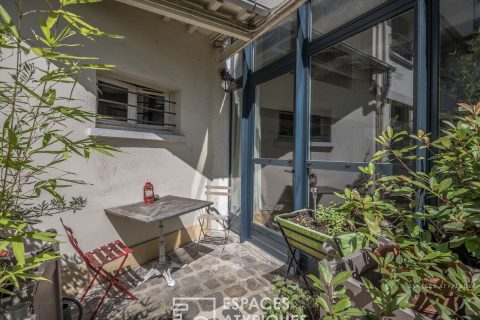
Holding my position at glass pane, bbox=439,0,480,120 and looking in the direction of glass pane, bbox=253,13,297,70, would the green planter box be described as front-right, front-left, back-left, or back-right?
front-left

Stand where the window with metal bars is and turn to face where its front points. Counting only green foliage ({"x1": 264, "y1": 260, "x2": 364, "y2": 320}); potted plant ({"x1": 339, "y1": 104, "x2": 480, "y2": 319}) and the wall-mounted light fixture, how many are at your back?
0

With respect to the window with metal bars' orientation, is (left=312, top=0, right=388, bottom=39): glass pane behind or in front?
in front

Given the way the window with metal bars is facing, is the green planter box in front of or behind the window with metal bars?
in front

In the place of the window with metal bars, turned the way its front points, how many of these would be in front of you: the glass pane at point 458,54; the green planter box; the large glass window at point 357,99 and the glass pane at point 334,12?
4

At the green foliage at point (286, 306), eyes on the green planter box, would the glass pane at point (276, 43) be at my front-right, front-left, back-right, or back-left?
front-left

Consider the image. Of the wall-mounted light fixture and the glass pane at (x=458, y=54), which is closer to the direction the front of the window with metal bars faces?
the glass pane

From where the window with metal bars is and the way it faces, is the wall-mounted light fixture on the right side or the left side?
on its left

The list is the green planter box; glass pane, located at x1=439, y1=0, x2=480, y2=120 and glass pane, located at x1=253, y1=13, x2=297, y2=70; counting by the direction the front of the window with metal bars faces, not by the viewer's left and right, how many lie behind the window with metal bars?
0

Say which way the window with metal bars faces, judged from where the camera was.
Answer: facing the viewer and to the right of the viewer

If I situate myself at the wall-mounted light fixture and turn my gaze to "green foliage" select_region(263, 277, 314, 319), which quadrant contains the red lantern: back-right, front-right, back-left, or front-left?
front-right

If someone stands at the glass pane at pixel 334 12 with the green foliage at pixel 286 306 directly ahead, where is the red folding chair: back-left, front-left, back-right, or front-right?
front-right
